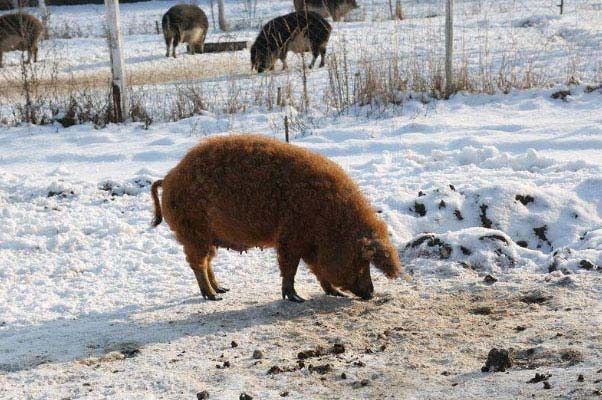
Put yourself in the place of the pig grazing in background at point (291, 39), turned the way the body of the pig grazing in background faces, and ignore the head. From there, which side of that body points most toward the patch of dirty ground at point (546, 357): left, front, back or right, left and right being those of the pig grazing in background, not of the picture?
left

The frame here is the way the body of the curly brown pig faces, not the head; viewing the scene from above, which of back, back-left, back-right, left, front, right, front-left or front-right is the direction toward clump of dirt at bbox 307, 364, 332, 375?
right

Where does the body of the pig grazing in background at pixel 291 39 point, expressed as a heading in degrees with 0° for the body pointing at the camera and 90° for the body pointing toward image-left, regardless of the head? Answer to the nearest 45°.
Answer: approximately 90°

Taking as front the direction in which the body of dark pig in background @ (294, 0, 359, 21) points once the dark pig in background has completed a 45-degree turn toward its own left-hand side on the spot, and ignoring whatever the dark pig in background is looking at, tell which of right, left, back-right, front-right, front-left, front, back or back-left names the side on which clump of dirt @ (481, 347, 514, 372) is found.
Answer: back-right

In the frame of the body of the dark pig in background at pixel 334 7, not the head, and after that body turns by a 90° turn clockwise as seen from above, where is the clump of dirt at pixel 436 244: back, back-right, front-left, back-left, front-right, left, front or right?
front

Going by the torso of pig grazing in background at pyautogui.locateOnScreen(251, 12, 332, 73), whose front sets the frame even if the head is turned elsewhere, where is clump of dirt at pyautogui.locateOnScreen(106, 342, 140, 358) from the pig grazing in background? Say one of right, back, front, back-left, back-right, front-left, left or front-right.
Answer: left

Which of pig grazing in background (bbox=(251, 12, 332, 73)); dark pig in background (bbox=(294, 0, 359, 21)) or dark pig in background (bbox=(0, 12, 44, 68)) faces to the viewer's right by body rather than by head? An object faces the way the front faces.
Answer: dark pig in background (bbox=(294, 0, 359, 21))

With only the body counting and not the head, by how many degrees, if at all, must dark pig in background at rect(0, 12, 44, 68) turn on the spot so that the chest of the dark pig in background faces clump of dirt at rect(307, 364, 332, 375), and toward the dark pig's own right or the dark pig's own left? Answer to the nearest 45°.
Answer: approximately 90° to the dark pig's own left

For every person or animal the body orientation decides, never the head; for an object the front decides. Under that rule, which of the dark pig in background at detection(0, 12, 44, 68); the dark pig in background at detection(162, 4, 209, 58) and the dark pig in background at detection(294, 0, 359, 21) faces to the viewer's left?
the dark pig in background at detection(0, 12, 44, 68)

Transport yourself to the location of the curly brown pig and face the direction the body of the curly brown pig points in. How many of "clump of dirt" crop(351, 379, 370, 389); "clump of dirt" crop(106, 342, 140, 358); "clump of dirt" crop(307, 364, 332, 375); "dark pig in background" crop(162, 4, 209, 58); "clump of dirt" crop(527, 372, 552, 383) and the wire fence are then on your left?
2

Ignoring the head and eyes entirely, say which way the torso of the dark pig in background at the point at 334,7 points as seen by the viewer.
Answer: to the viewer's right

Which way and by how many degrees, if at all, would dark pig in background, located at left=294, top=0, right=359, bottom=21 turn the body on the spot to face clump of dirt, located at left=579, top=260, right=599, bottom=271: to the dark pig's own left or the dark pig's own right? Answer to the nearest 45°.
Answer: approximately 90° to the dark pig's own right

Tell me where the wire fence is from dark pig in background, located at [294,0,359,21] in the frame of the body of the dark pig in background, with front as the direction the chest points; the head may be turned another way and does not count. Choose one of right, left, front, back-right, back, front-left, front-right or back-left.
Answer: right

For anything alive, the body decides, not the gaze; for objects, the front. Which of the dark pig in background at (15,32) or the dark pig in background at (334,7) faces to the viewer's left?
the dark pig in background at (15,32)

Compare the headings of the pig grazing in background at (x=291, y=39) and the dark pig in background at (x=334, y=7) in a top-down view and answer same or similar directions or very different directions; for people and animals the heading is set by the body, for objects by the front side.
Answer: very different directions

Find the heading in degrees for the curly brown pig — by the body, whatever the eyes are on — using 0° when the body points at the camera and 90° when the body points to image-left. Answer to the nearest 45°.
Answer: approximately 270°

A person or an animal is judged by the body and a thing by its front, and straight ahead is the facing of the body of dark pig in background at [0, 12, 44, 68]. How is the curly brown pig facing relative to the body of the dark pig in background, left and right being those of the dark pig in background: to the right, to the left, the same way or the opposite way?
the opposite way

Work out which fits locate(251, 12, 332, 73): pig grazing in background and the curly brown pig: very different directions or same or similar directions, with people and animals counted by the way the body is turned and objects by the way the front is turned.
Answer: very different directions

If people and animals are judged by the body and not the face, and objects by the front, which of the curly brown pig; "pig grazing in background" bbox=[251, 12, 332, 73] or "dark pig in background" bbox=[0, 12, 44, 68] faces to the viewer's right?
the curly brown pig
